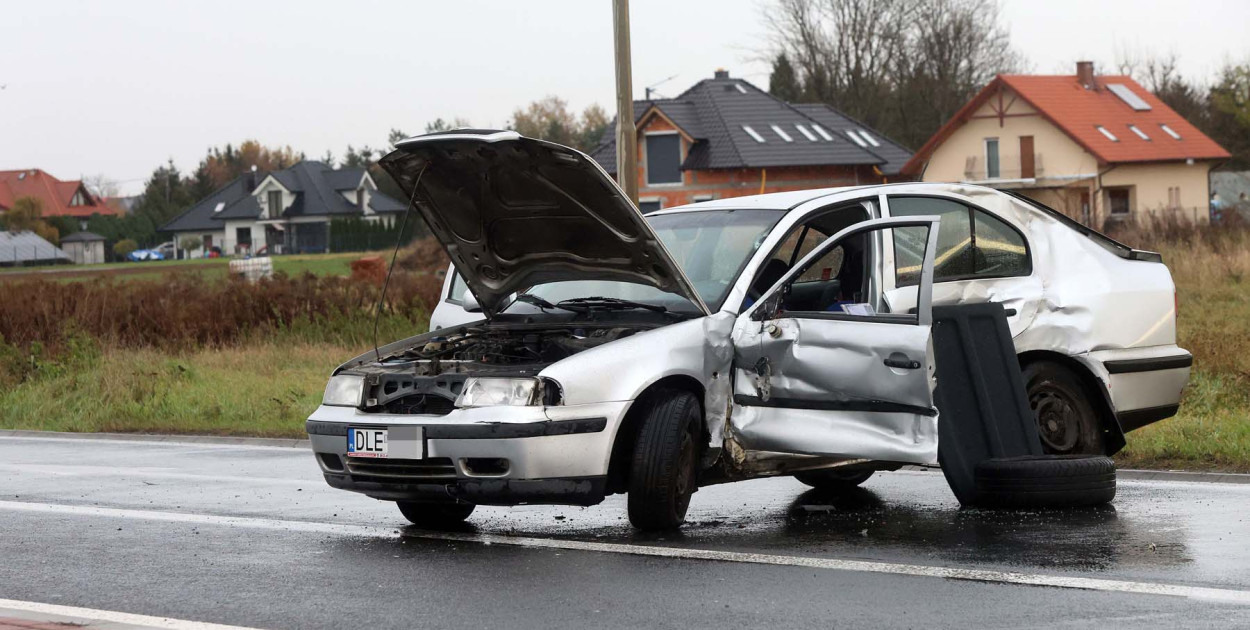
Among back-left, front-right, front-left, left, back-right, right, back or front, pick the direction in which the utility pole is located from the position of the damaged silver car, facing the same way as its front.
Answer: back-right

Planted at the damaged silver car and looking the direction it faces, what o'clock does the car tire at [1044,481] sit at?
The car tire is roughly at 7 o'clock from the damaged silver car.

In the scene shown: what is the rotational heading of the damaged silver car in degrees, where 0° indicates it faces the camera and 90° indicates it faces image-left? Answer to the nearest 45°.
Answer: approximately 45°
